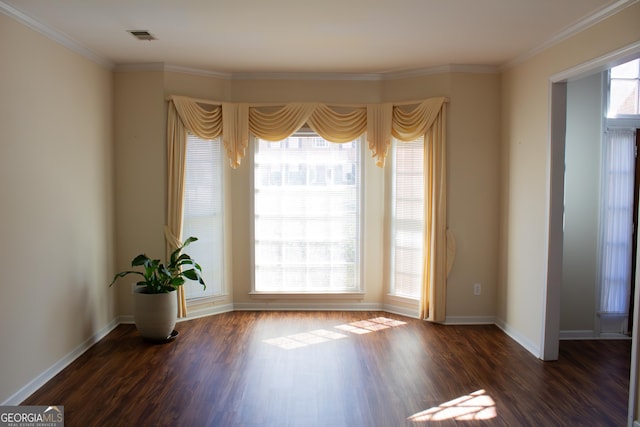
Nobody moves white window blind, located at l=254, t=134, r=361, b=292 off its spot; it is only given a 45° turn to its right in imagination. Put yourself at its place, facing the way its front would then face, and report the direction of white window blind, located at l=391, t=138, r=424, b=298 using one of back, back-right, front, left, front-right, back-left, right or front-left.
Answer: back-left

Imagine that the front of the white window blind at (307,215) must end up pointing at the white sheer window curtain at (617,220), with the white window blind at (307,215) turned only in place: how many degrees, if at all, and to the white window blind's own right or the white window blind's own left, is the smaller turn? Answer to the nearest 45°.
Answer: approximately 90° to the white window blind's own left

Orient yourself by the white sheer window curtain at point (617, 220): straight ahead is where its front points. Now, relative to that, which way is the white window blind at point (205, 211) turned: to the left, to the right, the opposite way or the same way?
to the left

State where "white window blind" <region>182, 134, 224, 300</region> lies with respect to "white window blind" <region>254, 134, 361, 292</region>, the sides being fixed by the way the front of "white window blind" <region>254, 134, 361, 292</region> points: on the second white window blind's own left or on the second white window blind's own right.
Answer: on the second white window blind's own right

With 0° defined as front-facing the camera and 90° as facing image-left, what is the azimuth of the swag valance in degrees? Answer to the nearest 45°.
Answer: approximately 0°

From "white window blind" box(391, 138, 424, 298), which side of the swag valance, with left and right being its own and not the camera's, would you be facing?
left
